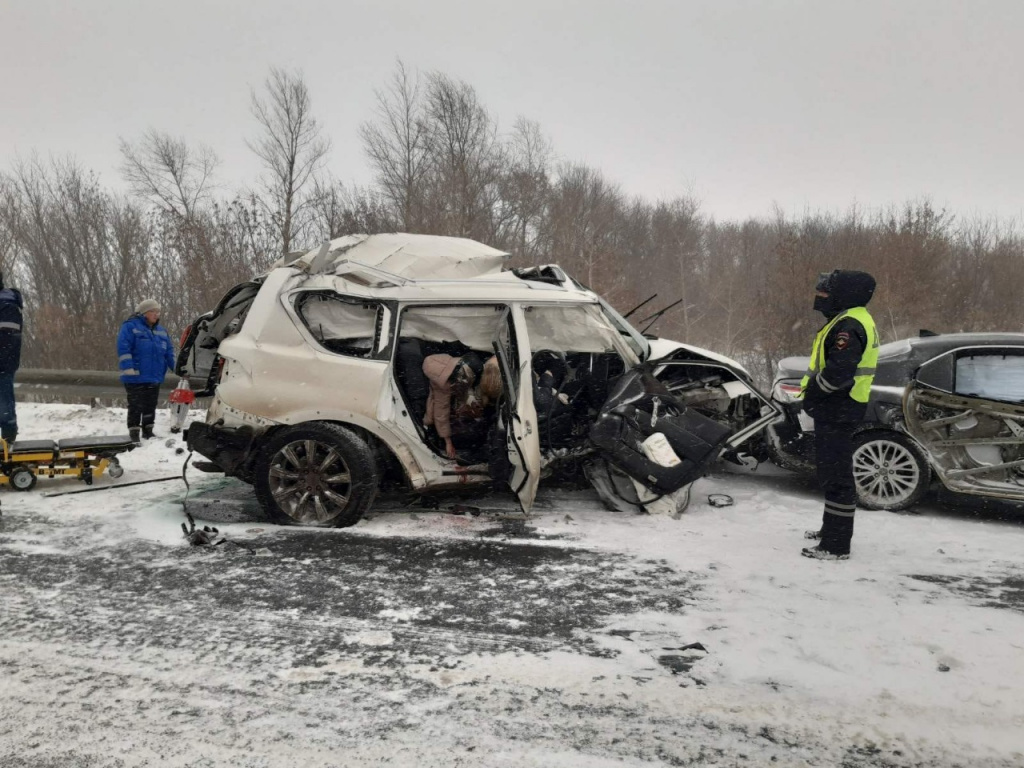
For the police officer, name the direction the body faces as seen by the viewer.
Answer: to the viewer's left

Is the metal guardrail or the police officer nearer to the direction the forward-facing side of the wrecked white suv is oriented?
the police officer

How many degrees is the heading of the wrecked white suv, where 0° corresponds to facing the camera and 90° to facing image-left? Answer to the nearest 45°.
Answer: approximately 270°

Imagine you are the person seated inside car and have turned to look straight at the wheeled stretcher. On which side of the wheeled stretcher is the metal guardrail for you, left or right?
right

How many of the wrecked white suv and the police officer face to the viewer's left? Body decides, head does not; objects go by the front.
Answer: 1

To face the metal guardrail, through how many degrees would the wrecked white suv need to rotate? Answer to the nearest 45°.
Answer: approximately 135° to its left

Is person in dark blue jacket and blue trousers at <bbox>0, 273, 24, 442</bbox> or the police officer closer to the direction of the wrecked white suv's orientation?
the police officer

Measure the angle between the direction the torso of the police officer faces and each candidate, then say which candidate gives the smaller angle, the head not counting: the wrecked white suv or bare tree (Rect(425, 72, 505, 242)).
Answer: the wrecked white suv

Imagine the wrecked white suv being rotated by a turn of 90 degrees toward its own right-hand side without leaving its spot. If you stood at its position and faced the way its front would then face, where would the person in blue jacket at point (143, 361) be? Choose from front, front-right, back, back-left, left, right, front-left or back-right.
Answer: back-right

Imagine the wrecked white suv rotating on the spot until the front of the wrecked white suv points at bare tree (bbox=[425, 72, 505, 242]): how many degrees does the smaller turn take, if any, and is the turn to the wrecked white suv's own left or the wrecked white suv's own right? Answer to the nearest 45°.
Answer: approximately 90° to the wrecked white suv's own left

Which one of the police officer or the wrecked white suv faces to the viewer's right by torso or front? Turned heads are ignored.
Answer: the wrecked white suv

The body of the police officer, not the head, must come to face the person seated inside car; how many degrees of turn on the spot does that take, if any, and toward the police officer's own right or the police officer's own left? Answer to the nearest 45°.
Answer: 0° — they already face them

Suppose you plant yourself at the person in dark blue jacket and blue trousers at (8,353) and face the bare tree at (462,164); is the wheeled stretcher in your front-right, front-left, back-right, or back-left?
back-right
